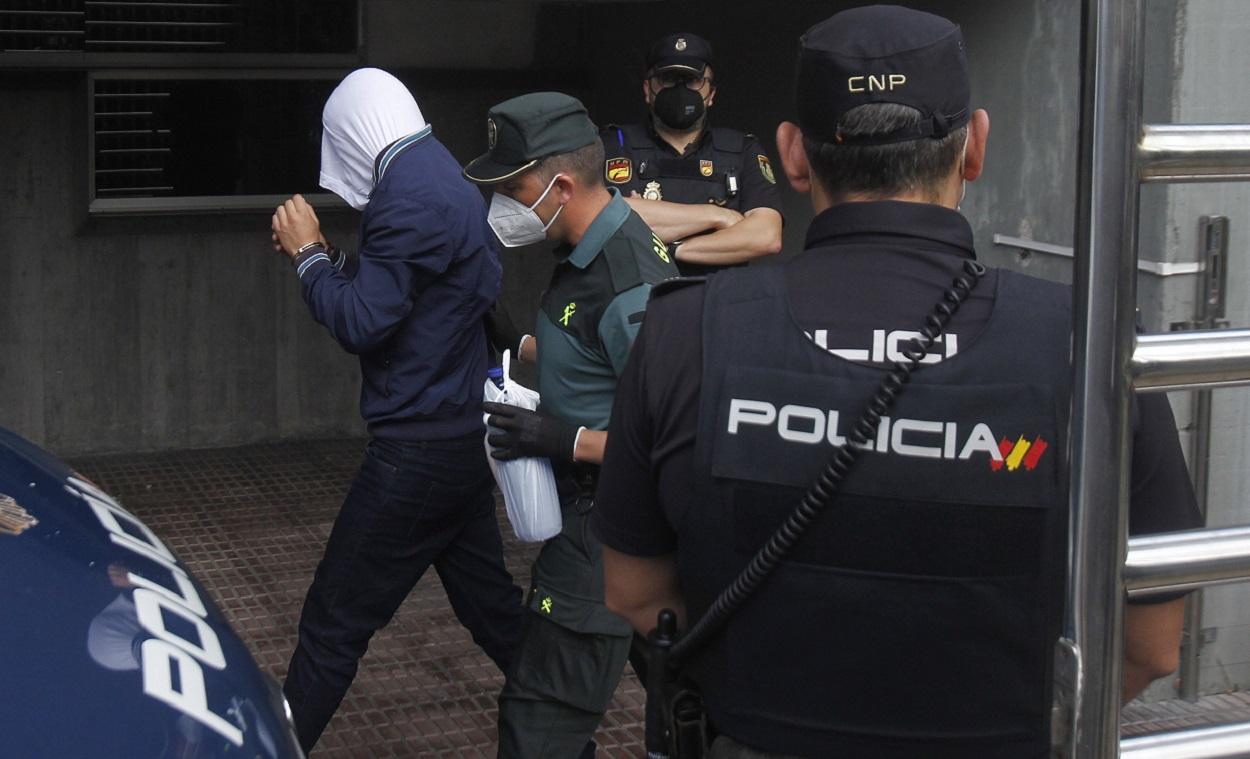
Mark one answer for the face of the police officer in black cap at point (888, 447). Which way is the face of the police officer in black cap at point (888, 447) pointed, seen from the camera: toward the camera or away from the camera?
away from the camera

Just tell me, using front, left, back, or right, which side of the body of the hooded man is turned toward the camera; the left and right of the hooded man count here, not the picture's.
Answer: left

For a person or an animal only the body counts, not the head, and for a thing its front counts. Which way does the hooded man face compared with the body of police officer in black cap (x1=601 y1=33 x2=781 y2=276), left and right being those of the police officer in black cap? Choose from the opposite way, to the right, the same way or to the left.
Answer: to the right

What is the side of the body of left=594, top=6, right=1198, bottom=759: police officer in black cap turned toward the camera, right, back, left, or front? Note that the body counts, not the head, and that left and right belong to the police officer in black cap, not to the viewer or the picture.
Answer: back

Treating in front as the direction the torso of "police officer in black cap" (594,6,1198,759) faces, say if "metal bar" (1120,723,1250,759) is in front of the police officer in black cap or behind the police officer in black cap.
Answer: behind

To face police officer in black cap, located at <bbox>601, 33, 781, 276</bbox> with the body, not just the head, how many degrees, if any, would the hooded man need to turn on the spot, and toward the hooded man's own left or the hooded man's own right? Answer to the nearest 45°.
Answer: approximately 135° to the hooded man's own right

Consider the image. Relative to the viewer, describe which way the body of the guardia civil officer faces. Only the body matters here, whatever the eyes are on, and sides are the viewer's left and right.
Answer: facing to the left of the viewer

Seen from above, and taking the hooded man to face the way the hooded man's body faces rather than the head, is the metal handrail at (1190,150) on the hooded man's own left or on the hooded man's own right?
on the hooded man's own left

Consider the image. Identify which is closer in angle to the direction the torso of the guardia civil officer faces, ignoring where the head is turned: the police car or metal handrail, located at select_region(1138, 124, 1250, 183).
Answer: the police car
